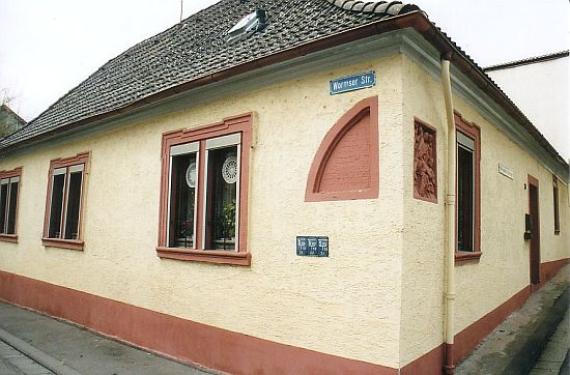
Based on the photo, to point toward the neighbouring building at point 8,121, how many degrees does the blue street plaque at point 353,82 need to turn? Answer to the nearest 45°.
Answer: approximately 90° to its right
